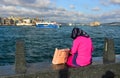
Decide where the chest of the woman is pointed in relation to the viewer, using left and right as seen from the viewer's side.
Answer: facing away from the viewer and to the left of the viewer
